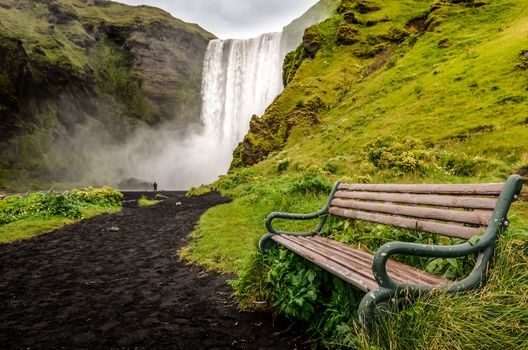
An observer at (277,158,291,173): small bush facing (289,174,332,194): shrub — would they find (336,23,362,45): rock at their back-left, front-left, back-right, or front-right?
back-left

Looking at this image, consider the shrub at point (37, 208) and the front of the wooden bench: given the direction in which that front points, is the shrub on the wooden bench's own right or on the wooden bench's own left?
on the wooden bench's own right

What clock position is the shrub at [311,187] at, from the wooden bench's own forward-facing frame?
The shrub is roughly at 4 o'clock from the wooden bench.

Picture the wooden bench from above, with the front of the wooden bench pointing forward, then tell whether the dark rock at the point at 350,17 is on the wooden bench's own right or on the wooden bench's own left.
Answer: on the wooden bench's own right

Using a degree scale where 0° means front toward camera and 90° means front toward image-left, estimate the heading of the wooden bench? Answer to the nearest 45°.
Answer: approximately 45°

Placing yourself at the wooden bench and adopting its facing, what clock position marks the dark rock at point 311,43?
The dark rock is roughly at 4 o'clock from the wooden bench.

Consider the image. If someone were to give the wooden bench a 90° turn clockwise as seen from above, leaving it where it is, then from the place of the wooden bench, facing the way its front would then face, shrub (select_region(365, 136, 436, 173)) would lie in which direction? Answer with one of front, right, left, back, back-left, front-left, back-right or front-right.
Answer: front-right

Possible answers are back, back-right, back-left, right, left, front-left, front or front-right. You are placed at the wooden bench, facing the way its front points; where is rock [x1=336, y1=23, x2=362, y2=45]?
back-right

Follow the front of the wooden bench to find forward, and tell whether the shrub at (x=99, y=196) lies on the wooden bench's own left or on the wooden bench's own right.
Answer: on the wooden bench's own right
